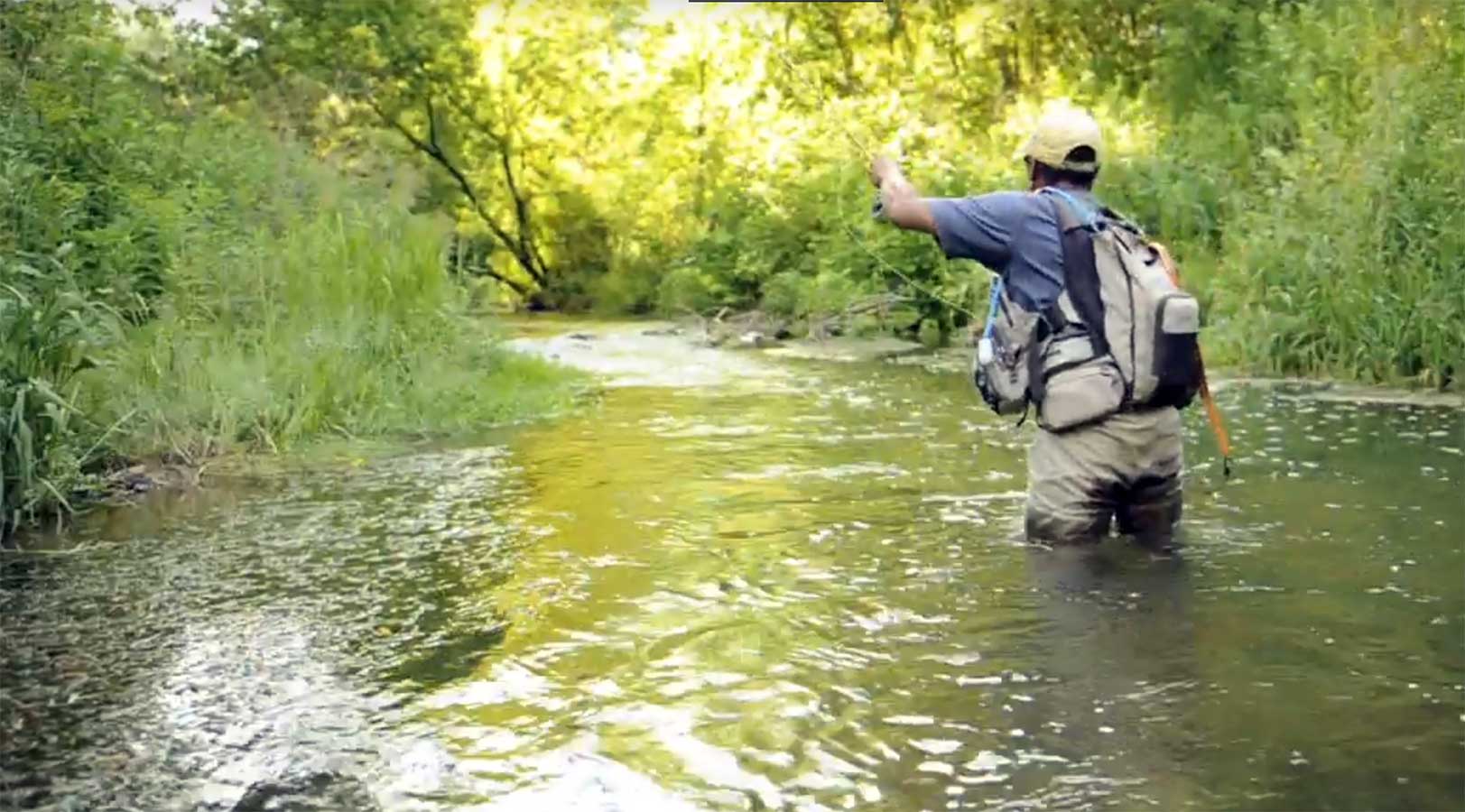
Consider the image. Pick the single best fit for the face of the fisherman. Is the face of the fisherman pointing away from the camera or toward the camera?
away from the camera

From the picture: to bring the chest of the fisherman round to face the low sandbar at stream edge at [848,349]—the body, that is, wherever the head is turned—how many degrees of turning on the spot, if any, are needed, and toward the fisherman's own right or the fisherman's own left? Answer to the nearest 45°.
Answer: approximately 45° to the fisherman's own right

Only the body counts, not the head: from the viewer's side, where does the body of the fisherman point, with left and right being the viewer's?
facing away from the viewer and to the left of the viewer

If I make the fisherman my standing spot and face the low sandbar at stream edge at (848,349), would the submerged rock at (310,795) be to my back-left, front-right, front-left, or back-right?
back-left

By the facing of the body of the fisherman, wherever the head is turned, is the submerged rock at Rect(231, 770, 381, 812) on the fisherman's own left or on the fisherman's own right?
on the fisherman's own left
